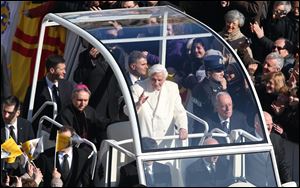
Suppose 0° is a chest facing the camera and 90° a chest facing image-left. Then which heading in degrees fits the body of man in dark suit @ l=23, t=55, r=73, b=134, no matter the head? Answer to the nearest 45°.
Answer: approximately 315°

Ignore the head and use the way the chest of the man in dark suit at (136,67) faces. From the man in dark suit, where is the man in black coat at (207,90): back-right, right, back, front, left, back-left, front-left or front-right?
front-left

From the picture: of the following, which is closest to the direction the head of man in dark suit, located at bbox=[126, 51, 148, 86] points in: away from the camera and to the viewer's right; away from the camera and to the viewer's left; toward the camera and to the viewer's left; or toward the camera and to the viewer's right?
toward the camera and to the viewer's right

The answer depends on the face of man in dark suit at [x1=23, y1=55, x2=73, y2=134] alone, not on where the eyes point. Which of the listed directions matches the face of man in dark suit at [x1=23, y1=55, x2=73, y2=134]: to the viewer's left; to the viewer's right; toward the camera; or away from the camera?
to the viewer's right

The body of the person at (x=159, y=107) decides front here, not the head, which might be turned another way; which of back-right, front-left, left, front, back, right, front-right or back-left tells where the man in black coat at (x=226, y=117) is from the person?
left

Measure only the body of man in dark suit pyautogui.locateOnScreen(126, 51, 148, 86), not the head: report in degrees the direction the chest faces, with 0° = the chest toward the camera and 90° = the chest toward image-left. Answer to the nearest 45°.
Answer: approximately 315°
